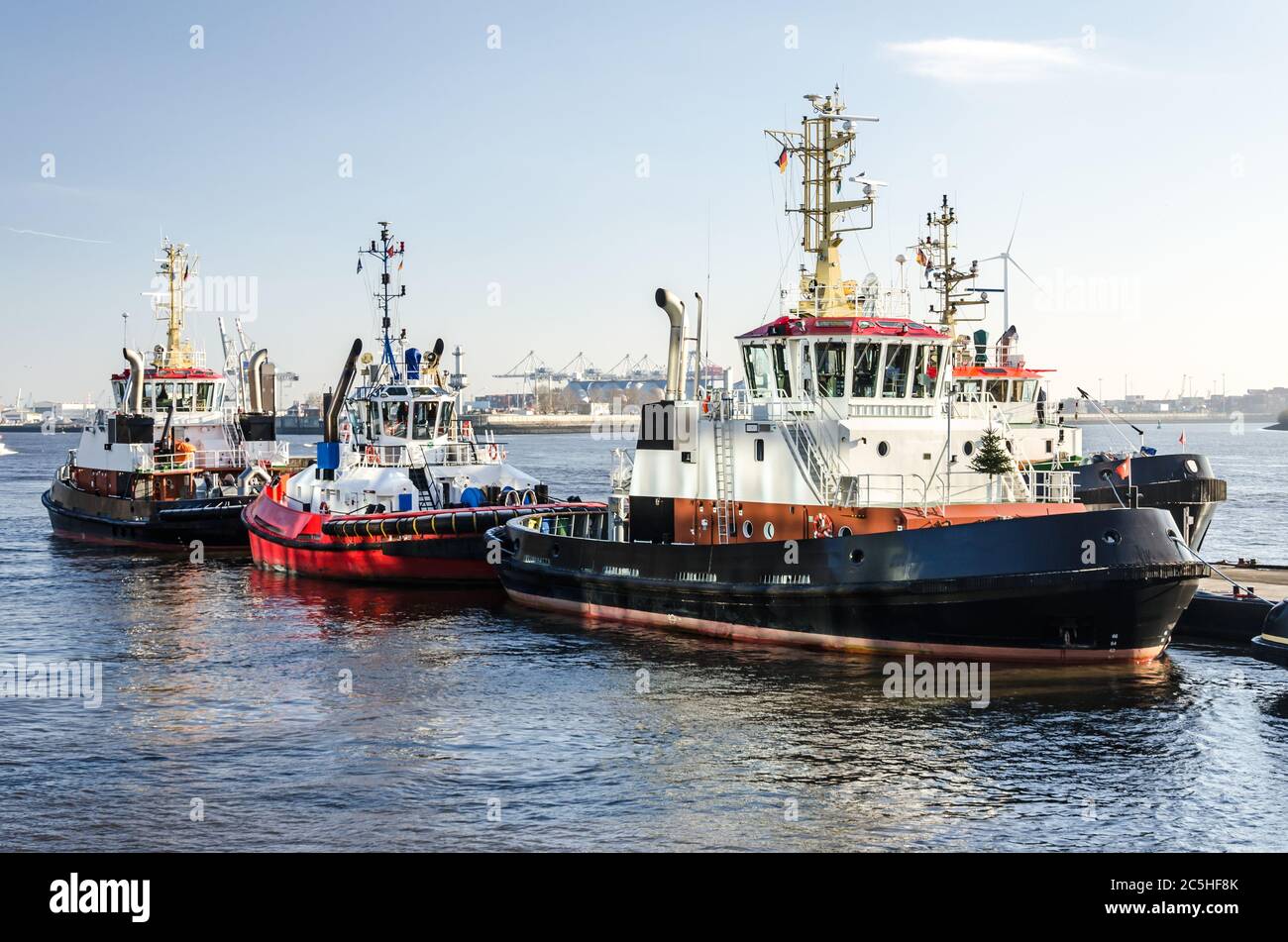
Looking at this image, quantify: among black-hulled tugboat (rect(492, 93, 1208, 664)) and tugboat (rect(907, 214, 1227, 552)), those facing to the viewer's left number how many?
0

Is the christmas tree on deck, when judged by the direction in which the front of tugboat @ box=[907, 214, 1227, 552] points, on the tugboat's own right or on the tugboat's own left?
on the tugboat's own right

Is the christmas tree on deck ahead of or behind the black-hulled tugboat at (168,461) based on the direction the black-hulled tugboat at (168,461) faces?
behind

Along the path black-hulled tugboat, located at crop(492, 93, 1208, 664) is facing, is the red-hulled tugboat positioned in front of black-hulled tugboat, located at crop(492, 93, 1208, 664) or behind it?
behind

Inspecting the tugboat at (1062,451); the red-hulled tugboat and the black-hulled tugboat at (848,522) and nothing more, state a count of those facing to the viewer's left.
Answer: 0

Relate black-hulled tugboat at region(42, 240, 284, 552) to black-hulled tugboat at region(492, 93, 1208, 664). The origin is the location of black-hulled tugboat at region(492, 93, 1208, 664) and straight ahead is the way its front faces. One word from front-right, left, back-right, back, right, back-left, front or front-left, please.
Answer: back

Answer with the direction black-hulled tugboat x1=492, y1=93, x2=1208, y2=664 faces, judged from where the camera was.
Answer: facing the viewer and to the right of the viewer

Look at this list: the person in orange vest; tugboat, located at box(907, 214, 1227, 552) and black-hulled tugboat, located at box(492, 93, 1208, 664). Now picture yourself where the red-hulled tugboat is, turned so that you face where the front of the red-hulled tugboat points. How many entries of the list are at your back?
1

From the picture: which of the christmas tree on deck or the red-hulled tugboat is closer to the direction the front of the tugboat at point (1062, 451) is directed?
the christmas tree on deck

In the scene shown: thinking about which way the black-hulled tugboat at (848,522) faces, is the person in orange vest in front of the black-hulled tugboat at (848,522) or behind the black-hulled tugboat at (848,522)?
behind

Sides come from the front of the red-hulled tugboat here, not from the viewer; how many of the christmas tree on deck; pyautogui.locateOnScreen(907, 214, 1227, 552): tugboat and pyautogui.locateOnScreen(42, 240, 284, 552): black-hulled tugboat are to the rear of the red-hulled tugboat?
1

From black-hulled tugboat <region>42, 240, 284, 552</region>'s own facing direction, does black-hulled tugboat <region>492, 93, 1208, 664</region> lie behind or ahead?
behind

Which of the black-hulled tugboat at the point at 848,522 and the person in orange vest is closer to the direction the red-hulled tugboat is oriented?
the black-hulled tugboat
